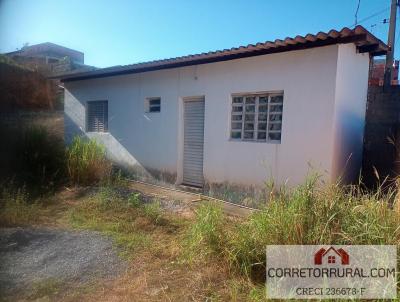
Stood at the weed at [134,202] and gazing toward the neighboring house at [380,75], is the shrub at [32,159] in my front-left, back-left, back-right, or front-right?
back-left

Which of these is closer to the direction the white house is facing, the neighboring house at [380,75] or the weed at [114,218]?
the weed

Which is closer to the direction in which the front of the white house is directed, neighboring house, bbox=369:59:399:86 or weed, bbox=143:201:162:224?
the weed

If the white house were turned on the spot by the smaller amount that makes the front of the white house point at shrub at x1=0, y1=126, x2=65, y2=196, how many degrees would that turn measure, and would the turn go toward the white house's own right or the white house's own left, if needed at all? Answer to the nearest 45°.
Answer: approximately 45° to the white house's own right

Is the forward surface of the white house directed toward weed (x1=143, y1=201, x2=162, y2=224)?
yes

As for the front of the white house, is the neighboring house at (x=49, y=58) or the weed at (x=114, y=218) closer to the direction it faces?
the weed

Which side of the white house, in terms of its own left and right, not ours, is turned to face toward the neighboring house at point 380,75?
back

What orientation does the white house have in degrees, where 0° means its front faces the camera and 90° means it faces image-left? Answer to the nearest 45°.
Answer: approximately 45°

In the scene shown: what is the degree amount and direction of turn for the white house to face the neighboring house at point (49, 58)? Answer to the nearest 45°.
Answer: approximately 90° to its right

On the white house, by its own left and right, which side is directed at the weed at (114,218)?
front
